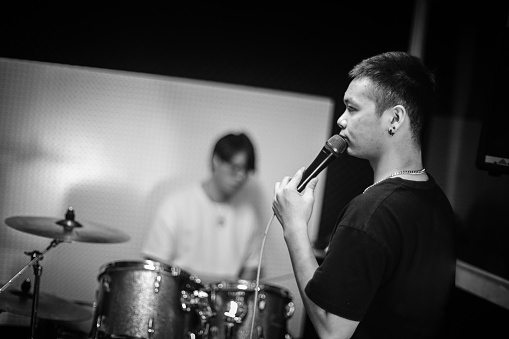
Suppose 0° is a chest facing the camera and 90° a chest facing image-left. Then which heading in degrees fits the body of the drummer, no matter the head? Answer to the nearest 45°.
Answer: approximately 315°
